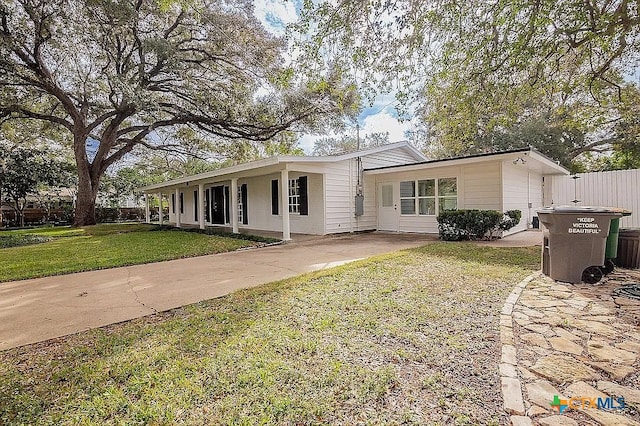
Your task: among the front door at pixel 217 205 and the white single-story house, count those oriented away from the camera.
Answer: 0

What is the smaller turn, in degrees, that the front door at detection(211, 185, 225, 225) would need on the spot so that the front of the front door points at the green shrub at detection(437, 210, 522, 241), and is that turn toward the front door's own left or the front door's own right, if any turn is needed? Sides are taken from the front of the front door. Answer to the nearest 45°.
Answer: approximately 90° to the front door's own left

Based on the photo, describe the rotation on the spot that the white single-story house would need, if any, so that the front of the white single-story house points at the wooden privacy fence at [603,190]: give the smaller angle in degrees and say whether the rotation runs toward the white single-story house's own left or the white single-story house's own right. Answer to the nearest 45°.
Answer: approximately 135° to the white single-story house's own left

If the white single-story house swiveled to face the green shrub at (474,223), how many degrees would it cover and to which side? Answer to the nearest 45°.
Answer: approximately 90° to its left

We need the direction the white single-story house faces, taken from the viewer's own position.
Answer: facing the viewer and to the left of the viewer

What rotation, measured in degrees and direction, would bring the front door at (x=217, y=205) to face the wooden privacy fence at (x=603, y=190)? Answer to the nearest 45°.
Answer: approximately 90° to its left

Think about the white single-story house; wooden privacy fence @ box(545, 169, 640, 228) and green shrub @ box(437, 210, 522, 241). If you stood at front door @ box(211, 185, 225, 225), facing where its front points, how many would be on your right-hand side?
0

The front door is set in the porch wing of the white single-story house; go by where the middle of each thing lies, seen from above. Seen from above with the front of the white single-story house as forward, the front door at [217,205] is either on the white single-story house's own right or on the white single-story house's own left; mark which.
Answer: on the white single-story house's own right

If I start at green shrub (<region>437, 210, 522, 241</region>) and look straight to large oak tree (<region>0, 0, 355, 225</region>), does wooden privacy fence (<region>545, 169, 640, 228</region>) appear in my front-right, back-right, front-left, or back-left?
back-right

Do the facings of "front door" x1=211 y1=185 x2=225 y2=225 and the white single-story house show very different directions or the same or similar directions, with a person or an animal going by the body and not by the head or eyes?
same or similar directions

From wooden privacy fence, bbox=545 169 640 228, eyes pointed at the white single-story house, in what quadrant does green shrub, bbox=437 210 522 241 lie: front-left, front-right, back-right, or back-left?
front-left
